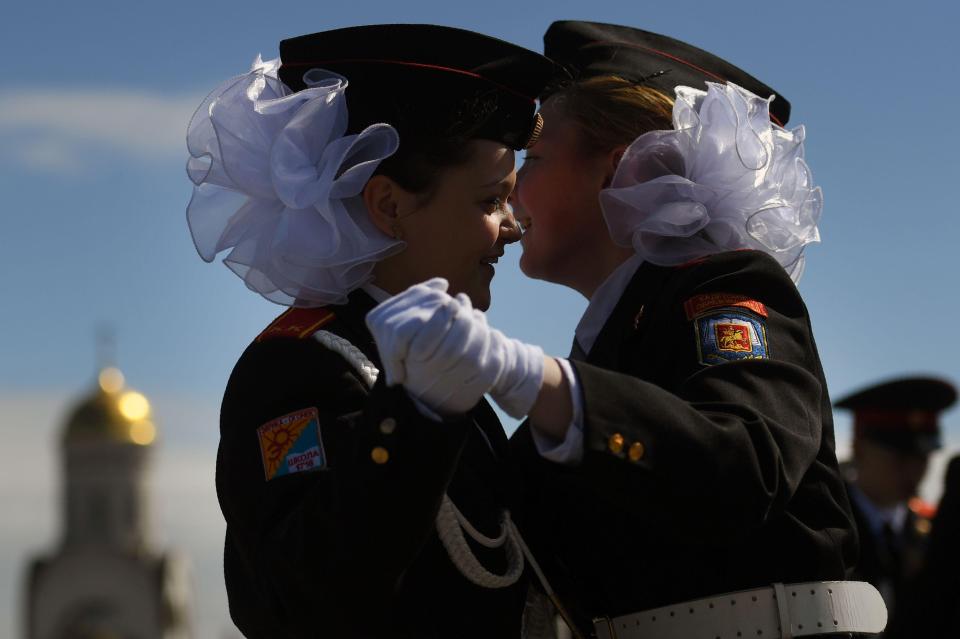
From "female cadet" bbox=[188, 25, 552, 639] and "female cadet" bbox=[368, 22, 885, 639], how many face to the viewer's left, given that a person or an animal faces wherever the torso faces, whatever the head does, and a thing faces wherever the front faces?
1

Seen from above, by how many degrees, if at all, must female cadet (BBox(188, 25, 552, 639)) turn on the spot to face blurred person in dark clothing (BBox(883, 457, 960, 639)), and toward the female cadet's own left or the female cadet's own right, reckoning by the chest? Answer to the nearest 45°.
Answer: approximately 45° to the female cadet's own left

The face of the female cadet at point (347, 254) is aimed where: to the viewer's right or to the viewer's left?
to the viewer's right

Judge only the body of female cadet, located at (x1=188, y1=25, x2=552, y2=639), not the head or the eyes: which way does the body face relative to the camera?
to the viewer's right

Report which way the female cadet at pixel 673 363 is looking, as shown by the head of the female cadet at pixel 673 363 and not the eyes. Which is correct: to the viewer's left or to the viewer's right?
to the viewer's left

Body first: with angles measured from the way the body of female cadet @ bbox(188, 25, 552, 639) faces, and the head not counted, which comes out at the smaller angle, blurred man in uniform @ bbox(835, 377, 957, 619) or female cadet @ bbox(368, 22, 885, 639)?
the female cadet

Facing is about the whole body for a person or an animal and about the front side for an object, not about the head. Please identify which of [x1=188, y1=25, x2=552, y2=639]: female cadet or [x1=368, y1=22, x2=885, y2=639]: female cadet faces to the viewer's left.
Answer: [x1=368, y1=22, x2=885, y2=639]: female cadet

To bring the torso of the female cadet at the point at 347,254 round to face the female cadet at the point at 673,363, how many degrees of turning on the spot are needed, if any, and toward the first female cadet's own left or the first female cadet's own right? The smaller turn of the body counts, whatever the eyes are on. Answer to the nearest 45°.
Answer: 0° — they already face them

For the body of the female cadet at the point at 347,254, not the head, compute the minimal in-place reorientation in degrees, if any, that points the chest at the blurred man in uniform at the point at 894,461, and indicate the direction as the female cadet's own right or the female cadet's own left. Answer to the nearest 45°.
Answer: approximately 45° to the female cadet's own left

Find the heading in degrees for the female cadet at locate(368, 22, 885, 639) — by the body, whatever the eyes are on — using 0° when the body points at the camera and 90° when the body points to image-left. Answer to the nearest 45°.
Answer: approximately 90°

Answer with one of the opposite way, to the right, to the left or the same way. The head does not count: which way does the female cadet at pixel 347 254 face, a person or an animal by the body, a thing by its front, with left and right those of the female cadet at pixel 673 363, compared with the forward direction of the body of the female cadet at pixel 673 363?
the opposite way
